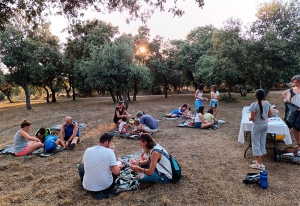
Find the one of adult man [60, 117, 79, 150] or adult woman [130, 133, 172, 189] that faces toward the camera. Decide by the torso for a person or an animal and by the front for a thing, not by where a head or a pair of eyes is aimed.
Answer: the adult man

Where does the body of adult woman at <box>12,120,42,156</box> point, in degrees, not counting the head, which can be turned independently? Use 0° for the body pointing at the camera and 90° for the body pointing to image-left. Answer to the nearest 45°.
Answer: approximately 270°

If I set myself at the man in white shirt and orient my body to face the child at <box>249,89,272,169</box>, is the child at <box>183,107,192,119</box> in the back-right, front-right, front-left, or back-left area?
front-left

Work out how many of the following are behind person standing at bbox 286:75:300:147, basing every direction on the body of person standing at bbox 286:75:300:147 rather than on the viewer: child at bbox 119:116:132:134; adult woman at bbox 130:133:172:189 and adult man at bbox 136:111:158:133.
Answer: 0

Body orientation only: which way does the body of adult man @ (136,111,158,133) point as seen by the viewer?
to the viewer's left

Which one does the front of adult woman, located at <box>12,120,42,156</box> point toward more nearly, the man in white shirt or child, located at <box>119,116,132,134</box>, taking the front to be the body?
the child

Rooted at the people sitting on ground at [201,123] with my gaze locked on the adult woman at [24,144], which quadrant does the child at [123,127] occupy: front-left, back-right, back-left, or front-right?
front-right

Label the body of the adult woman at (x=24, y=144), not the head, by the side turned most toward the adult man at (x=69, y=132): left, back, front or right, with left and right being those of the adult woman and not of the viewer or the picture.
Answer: front

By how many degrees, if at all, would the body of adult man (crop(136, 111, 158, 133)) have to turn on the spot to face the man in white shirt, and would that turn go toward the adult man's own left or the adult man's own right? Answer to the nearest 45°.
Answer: approximately 90° to the adult man's own left

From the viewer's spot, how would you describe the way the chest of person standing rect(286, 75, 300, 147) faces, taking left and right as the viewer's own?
facing the viewer and to the left of the viewer

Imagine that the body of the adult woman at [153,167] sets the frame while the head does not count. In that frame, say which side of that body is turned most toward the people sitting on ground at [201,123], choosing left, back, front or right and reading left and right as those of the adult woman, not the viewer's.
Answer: right

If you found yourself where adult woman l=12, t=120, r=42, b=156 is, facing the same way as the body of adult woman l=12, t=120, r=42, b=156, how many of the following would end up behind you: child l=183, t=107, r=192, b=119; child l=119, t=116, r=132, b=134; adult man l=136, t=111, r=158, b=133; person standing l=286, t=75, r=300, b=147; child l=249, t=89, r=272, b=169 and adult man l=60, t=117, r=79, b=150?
0

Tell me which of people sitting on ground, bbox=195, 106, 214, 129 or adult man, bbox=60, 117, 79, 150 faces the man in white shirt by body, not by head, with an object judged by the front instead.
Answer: the adult man

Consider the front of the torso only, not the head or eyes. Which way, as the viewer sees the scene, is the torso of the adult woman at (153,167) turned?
to the viewer's left

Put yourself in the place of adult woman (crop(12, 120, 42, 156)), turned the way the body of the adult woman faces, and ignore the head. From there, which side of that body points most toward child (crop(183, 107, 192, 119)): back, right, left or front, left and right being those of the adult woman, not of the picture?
front

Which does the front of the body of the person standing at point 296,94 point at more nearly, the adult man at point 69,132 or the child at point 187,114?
the adult man

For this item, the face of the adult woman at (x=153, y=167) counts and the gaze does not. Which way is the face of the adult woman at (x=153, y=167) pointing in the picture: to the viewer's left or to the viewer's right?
to the viewer's left

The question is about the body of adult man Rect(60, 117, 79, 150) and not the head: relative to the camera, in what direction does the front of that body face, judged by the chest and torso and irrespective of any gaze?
toward the camera

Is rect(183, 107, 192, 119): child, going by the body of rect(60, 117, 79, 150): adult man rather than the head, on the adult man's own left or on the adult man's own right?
on the adult man's own left

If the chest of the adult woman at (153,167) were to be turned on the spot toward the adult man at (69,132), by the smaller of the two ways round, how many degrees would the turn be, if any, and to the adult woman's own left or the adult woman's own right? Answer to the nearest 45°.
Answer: approximately 45° to the adult woman's own right

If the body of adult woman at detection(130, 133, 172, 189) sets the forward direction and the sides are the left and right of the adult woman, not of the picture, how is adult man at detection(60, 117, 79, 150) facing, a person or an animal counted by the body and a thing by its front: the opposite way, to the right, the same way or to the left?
to the left
